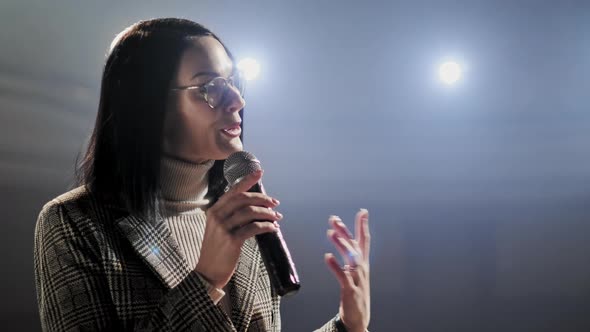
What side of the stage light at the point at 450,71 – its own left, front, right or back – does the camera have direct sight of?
front

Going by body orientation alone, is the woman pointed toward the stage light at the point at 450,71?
no

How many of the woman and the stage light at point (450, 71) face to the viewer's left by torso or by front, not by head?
0

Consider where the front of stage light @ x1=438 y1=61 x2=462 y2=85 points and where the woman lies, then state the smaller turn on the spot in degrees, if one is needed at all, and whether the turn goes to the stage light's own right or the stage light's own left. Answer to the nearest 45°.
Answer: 0° — it already faces them

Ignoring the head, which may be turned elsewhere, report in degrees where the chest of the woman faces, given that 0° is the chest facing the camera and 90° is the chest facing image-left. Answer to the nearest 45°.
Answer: approximately 315°

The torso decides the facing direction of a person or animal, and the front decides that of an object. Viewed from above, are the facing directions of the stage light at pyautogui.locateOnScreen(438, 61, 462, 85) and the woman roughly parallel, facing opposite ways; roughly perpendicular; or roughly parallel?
roughly perpendicular
